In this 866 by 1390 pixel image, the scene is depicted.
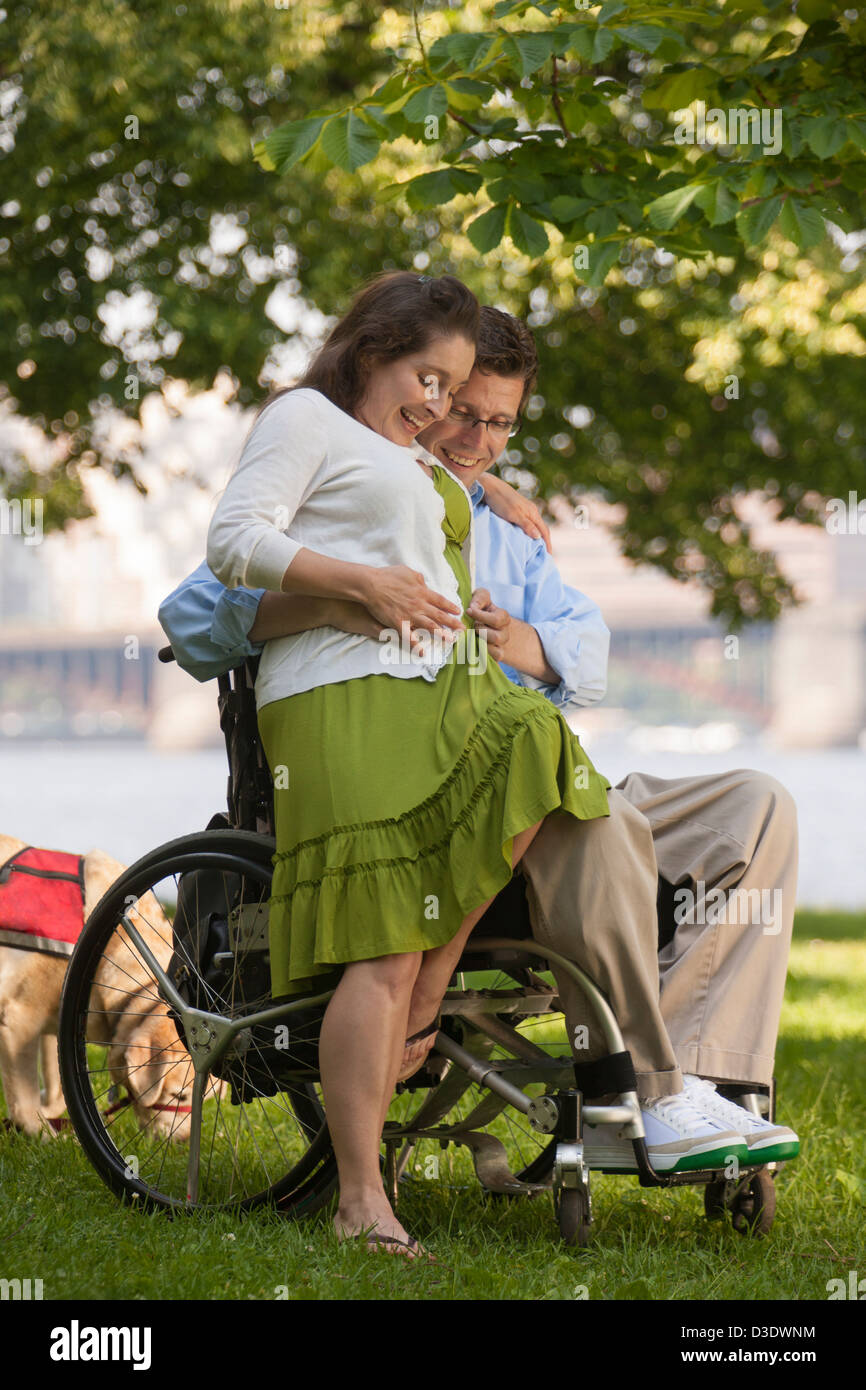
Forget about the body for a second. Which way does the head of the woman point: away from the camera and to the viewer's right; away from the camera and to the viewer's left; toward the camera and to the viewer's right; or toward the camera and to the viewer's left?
toward the camera and to the viewer's right

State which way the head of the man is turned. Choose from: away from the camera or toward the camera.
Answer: toward the camera

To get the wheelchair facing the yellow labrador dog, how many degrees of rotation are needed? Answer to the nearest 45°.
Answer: approximately 180°

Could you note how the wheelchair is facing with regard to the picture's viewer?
facing the viewer and to the right of the viewer
